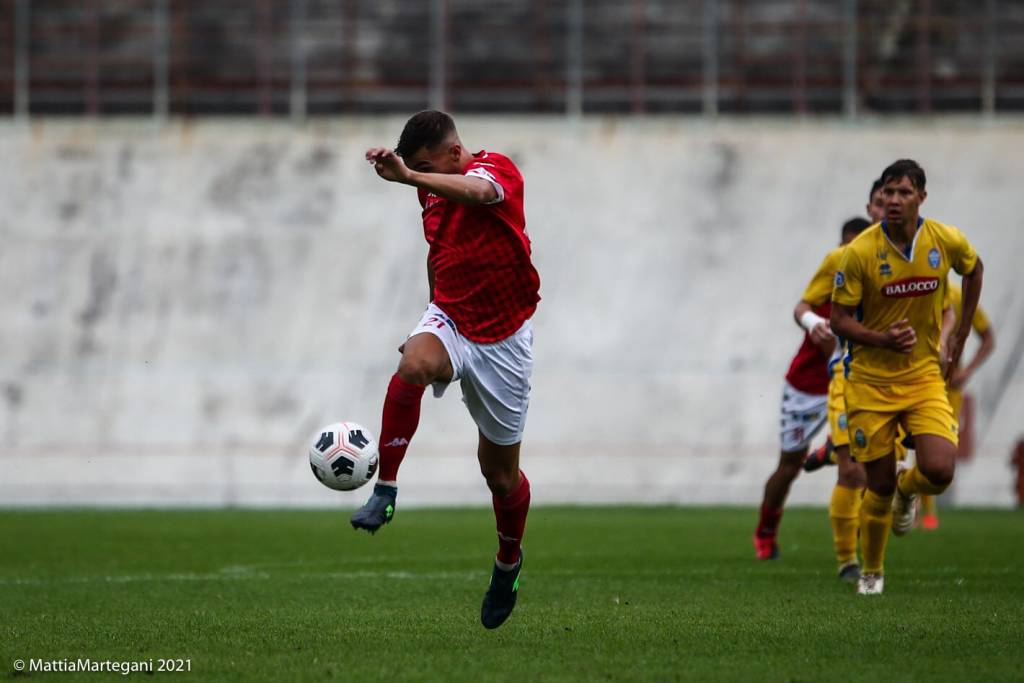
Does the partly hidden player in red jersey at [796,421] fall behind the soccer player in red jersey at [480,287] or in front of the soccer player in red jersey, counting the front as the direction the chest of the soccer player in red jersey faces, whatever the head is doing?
behind

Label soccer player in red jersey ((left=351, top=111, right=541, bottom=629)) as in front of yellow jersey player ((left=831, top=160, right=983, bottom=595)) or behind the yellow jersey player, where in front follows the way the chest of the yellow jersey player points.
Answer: in front

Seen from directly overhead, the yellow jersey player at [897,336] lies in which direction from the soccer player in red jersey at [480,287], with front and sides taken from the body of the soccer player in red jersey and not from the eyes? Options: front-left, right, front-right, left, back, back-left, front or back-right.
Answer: back

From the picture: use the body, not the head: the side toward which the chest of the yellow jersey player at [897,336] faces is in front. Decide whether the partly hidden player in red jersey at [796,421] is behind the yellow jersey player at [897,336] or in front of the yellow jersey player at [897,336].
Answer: behind

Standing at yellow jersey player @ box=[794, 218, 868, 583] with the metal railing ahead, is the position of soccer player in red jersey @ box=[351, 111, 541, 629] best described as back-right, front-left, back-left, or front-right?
back-left

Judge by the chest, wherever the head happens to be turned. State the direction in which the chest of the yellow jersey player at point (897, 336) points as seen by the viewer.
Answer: toward the camera

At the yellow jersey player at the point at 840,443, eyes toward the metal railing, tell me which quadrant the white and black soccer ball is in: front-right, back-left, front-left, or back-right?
back-left

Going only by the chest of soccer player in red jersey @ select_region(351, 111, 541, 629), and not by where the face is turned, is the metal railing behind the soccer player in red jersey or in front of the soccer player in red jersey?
behind

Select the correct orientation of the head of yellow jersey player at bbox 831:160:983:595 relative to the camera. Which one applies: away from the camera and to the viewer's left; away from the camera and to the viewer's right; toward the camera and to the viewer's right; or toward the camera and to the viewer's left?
toward the camera and to the viewer's left

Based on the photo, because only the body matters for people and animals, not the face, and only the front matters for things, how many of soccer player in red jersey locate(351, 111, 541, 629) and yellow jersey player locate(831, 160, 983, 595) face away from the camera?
0
